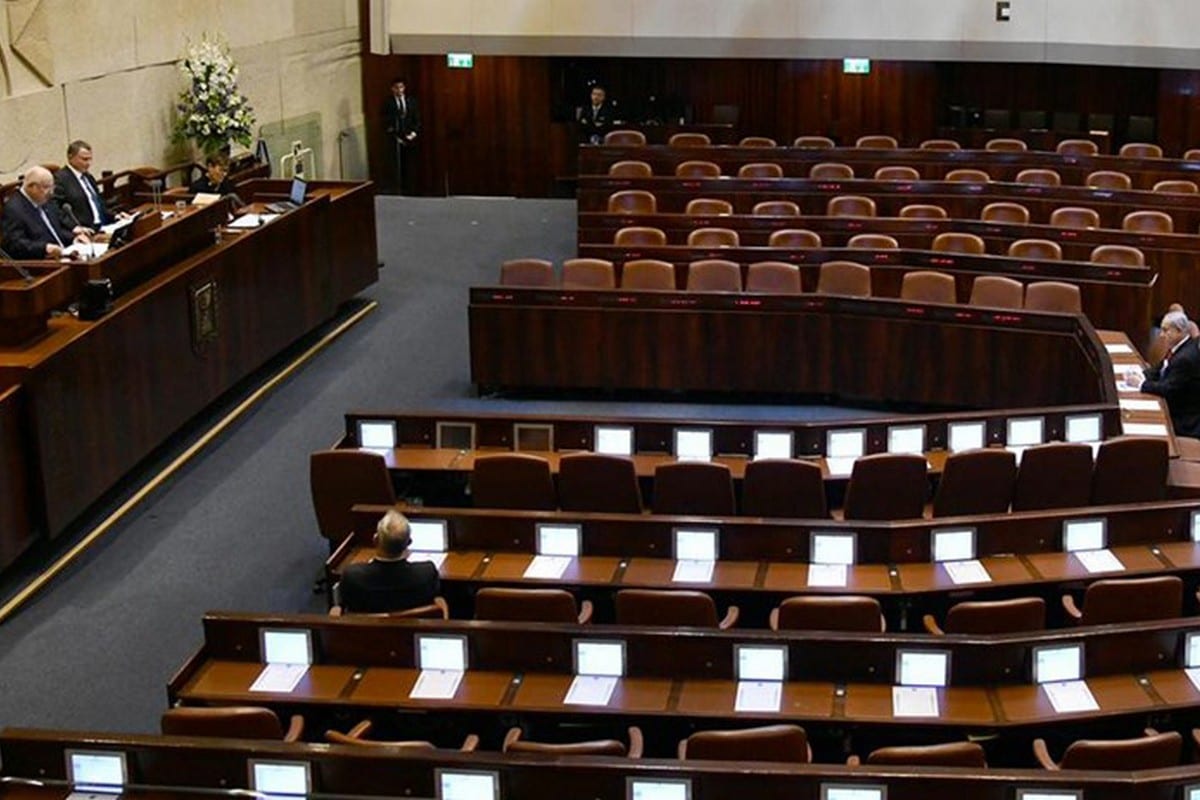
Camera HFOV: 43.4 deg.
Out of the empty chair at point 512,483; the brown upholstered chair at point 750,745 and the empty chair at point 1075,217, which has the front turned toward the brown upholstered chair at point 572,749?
the empty chair at point 1075,217

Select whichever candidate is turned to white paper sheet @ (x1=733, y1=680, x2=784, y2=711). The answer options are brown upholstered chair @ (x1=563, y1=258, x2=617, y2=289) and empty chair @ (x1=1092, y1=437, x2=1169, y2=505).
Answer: the brown upholstered chair

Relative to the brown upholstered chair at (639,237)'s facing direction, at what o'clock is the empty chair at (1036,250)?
The empty chair is roughly at 9 o'clock from the brown upholstered chair.

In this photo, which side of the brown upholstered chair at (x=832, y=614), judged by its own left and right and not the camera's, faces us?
back

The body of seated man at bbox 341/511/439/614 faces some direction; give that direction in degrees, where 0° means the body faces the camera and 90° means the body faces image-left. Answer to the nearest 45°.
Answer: approximately 180°

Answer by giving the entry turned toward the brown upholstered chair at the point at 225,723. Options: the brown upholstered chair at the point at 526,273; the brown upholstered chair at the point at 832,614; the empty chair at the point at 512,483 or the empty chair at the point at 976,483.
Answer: the brown upholstered chair at the point at 526,273

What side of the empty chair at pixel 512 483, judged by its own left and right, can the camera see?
back

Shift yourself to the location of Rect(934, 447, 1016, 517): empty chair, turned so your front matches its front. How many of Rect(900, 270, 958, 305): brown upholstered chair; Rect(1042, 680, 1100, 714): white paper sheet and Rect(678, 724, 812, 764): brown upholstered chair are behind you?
2

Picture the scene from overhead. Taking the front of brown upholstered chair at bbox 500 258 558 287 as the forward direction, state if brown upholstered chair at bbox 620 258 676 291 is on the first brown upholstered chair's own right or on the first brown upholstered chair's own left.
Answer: on the first brown upholstered chair's own left

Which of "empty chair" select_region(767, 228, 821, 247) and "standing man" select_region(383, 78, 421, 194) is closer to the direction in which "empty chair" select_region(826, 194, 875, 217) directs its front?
the empty chair

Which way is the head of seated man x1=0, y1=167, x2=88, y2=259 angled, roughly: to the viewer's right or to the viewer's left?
to the viewer's right
